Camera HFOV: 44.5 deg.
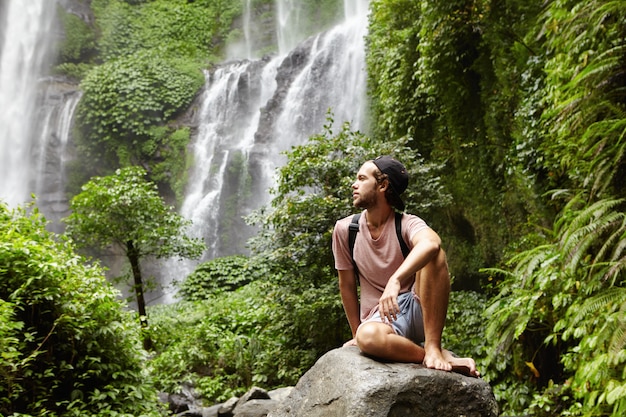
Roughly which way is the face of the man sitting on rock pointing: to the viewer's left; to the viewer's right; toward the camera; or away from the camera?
to the viewer's left

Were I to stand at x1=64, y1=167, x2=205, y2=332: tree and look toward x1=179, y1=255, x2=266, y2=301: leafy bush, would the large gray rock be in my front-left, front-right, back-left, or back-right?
back-right

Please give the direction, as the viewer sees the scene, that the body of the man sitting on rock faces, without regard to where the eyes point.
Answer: toward the camera

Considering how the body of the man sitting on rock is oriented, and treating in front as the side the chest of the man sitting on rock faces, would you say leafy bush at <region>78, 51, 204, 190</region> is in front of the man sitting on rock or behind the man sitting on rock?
behind

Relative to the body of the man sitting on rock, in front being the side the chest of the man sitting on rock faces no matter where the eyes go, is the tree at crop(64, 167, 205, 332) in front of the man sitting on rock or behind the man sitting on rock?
behind

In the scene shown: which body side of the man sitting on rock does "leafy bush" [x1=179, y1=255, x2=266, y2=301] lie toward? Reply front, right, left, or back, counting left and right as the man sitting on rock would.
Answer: back
